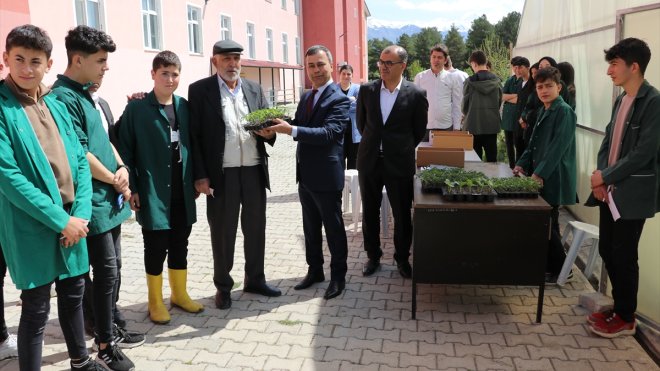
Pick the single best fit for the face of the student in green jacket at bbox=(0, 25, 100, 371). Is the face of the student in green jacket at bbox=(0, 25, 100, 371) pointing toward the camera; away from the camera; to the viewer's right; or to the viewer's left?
toward the camera

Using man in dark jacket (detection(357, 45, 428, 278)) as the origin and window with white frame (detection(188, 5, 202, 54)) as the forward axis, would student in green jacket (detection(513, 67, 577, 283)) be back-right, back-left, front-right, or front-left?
back-right

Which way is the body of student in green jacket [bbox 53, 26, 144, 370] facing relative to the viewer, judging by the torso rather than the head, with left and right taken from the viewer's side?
facing to the right of the viewer

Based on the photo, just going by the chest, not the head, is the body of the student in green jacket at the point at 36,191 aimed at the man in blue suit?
no

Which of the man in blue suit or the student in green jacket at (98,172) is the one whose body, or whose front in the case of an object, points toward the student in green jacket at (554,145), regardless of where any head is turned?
the student in green jacket at (98,172)

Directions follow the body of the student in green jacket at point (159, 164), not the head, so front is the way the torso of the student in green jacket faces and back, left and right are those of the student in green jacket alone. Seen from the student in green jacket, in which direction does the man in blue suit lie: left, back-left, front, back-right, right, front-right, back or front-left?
front-left

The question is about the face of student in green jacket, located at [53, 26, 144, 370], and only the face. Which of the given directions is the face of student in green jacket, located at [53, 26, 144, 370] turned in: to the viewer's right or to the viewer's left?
to the viewer's right

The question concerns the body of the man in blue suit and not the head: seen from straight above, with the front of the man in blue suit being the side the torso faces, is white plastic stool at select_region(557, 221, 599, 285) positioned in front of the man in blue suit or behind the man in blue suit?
behind

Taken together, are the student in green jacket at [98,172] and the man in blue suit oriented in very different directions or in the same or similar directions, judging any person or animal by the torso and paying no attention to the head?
very different directions

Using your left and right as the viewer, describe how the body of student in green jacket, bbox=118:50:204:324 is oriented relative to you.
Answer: facing the viewer and to the right of the viewer

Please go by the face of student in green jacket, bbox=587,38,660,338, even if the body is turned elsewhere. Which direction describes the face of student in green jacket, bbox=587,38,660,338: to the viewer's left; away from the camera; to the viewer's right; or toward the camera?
to the viewer's left

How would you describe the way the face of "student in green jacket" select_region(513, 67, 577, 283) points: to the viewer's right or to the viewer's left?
to the viewer's left
